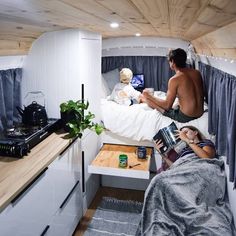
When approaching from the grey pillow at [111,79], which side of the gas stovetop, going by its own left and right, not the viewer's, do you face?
left

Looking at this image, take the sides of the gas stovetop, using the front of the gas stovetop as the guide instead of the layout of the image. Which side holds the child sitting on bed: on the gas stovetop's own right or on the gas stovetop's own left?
on the gas stovetop's own left

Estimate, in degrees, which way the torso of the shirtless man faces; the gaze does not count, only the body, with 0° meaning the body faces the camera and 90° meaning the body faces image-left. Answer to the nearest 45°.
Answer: approximately 135°

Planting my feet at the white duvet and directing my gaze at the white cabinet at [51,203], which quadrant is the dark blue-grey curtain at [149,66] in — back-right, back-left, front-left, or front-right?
back-right

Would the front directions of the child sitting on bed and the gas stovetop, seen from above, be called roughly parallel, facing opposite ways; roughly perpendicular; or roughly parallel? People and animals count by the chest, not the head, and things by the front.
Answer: roughly perpendicular
